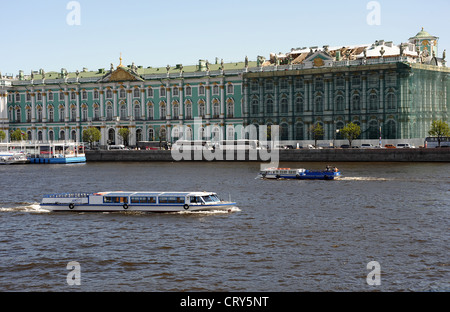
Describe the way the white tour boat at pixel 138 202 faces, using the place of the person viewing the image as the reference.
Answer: facing to the right of the viewer
